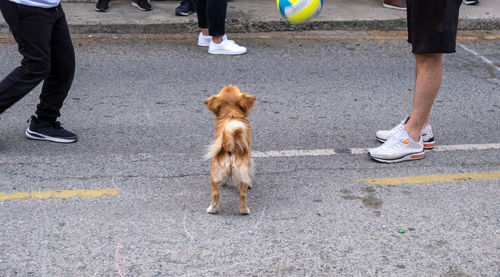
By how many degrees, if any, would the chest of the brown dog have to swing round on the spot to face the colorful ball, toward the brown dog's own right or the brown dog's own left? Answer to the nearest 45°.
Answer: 0° — it already faces it

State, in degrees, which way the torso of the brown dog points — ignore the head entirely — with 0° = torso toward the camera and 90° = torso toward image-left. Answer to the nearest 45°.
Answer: approximately 180°
